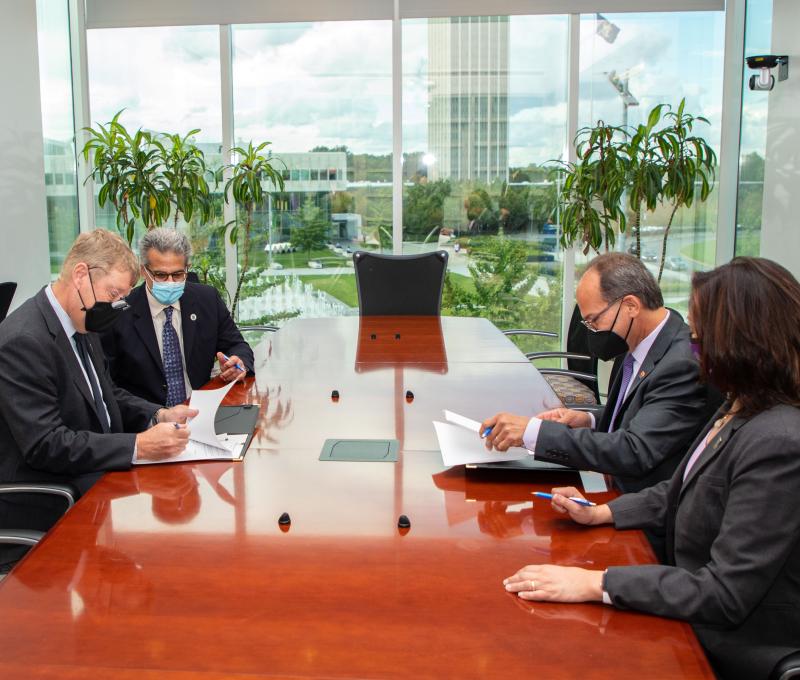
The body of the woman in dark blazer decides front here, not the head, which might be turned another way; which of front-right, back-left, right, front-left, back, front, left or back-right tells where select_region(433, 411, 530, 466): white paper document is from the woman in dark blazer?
front-right

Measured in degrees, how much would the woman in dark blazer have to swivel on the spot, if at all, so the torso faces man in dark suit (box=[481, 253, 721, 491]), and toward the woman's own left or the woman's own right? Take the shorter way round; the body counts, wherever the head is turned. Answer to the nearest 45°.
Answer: approximately 90° to the woman's own right

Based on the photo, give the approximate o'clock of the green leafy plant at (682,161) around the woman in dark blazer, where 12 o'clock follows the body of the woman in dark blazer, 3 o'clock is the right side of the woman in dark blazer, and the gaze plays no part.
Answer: The green leafy plant is roughly at 3 o'clock from the woman in dark blazer.

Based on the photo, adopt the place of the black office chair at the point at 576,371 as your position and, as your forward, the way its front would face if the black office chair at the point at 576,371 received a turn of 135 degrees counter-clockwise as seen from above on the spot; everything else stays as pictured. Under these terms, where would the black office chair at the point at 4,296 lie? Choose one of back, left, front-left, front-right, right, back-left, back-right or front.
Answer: back-right

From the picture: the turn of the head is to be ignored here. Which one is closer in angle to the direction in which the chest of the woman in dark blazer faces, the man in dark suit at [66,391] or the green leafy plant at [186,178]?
the man in dark suit

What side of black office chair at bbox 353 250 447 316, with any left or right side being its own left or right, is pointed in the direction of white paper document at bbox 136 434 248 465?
front

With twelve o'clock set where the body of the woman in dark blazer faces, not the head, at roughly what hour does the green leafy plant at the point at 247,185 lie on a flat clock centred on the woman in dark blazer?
The green leafy plant is roughly at 2 o'clock from the woman in dark blazer.

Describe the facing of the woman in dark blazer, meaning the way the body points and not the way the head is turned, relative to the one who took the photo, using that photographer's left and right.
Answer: facing to the left of the viewer

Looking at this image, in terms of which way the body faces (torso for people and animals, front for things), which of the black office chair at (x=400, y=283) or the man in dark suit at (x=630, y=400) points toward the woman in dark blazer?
the black office chair

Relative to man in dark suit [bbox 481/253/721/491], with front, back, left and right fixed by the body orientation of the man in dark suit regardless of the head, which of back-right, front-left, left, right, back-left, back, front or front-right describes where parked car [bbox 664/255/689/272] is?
right

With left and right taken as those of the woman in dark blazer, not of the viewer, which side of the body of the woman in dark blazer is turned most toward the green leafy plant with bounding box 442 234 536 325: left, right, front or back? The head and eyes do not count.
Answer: right

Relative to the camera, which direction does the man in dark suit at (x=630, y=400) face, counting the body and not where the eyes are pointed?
to the viewer's left

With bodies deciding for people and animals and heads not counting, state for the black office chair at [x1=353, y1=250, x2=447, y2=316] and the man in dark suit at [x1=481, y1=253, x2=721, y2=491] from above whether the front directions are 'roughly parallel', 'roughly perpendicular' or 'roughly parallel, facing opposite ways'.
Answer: roughly perpendicular

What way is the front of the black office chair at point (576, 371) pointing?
to the viewer's left

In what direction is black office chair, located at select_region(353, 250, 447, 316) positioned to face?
toward the camera

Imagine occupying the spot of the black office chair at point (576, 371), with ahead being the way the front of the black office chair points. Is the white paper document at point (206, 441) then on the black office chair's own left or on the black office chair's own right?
on the black office chair's own left
